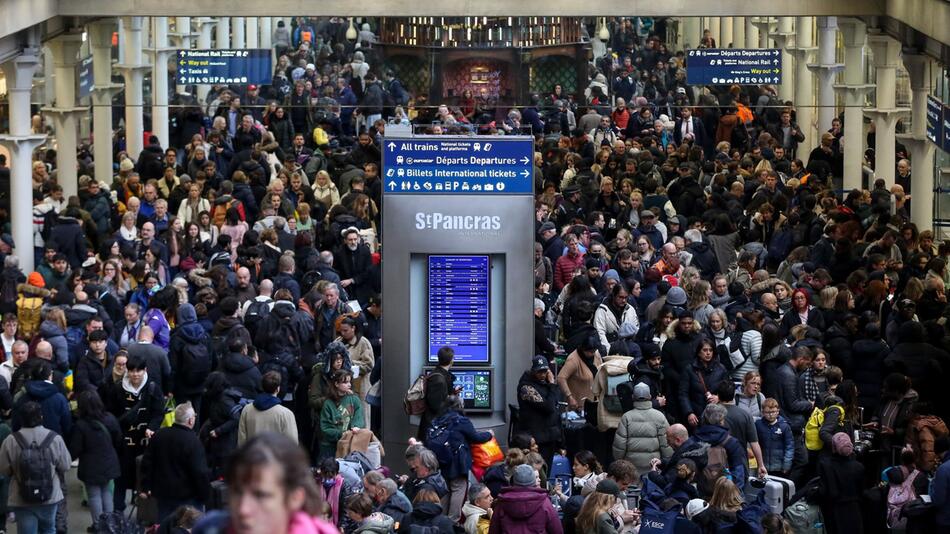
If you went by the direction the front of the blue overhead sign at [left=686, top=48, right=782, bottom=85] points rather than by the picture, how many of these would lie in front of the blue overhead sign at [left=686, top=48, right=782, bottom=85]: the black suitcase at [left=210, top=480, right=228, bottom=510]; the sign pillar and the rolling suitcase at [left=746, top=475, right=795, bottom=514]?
3

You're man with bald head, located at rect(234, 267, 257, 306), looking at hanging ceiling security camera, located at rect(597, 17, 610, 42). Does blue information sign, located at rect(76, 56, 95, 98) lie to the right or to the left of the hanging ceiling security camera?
left

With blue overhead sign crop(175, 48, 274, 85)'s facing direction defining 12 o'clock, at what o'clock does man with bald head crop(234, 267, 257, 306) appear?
The man with bald head is roughly at 12 o'clock from the blue overhead sign.

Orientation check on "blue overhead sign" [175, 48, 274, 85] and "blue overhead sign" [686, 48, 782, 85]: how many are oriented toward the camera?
2

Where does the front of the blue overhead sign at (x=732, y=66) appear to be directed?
toward the camera

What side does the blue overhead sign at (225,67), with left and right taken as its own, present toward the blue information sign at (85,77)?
right

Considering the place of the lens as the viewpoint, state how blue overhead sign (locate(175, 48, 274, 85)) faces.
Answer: facing the viewer

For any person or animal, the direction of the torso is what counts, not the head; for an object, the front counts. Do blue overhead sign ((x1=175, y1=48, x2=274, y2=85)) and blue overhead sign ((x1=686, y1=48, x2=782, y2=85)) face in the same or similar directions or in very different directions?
same or similar directions

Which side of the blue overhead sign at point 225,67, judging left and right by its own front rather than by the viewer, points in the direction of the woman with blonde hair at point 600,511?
front

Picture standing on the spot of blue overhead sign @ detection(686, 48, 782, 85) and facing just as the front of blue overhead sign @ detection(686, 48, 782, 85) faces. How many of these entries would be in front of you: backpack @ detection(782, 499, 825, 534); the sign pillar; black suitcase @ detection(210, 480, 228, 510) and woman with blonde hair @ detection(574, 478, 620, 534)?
4

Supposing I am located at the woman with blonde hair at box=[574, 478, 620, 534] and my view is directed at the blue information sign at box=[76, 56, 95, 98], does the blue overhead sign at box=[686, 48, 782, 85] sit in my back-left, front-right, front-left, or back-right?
front-right

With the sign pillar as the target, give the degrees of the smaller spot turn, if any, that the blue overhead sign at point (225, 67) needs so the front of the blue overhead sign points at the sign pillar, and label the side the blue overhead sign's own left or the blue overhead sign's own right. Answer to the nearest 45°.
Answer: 0° — it already faces it

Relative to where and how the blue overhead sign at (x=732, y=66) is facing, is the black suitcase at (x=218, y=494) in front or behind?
in front

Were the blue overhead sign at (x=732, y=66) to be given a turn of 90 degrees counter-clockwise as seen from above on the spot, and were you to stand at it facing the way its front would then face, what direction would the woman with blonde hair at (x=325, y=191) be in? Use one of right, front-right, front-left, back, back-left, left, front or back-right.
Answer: back-right

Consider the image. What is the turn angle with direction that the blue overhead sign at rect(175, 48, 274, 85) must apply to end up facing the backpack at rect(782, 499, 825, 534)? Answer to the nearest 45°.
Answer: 0° — it already faces it

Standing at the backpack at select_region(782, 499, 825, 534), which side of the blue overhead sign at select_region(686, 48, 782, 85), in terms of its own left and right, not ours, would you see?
front

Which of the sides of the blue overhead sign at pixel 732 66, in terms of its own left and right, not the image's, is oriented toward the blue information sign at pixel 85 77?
right

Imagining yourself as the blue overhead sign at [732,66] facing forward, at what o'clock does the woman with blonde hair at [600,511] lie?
The woman with blonde hair is roughly at 12 o'clock from the blue overhead sign.
